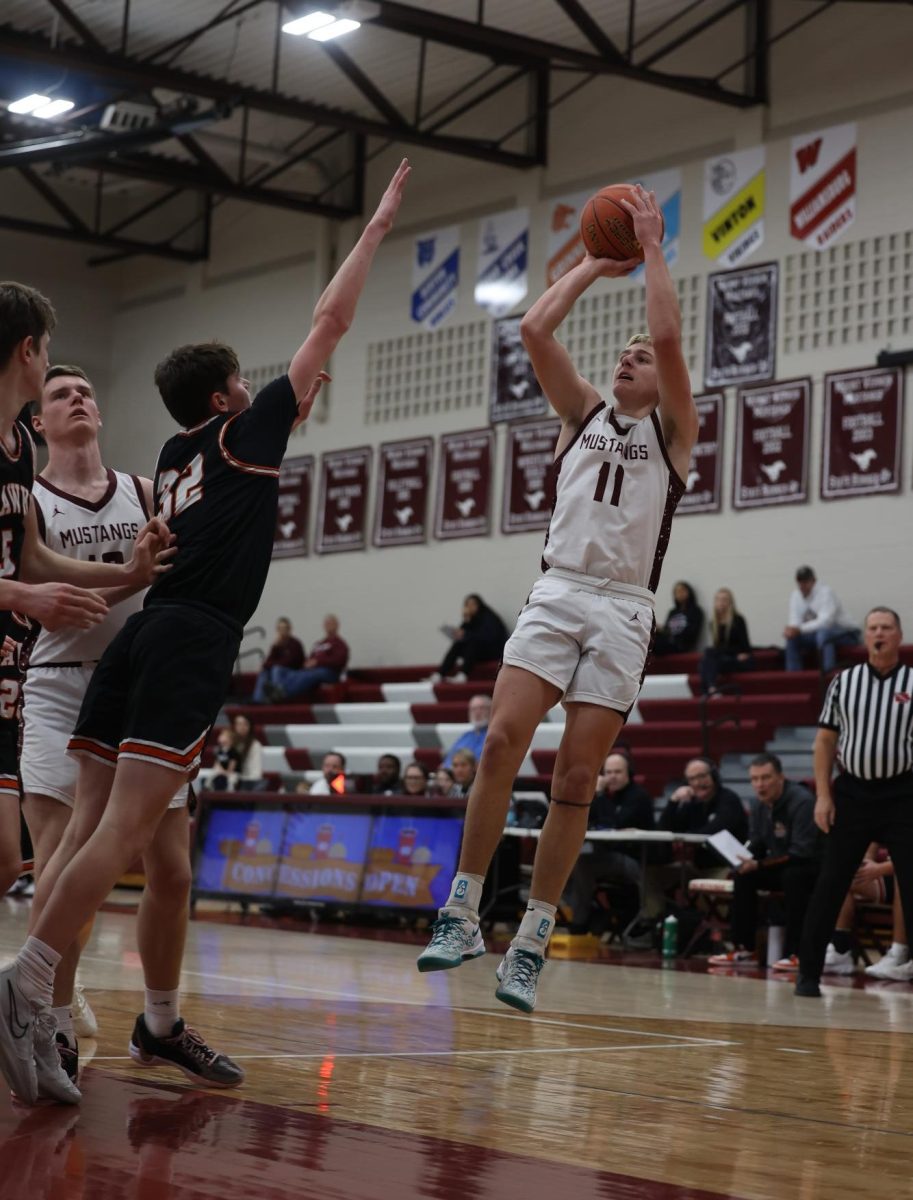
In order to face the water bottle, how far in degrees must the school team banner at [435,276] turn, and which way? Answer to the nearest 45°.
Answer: approximately 45° to its left

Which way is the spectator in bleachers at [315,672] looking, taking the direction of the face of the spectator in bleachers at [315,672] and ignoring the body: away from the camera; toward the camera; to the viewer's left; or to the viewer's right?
toward the camera

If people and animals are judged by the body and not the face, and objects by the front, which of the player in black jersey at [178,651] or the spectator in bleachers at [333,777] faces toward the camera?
the spectator in bleachers

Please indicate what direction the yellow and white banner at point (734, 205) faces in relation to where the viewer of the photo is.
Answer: facing the viewer and to the left of the viewer

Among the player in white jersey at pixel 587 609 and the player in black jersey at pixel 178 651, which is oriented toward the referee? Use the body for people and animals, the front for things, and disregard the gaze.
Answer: the player in black jersey

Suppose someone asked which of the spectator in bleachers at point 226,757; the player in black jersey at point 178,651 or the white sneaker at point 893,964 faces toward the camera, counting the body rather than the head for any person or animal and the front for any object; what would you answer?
the spectator in bleachers

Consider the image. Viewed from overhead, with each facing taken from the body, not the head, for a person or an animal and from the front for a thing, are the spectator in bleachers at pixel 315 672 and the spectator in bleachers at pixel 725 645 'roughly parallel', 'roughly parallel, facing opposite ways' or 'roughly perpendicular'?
roughly parallel

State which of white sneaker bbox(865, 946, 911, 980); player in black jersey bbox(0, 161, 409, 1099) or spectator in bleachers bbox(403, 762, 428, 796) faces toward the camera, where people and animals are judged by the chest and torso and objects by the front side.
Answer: the spectator in bleachers

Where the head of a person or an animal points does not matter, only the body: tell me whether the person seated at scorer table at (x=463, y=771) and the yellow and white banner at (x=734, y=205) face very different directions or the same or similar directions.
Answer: same or similar directions

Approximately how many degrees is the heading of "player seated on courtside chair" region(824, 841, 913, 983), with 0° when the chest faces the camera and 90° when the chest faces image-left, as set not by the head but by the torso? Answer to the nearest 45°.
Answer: approximately 45°

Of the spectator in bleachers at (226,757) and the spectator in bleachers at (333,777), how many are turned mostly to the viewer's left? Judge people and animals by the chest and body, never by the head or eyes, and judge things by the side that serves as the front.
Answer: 0

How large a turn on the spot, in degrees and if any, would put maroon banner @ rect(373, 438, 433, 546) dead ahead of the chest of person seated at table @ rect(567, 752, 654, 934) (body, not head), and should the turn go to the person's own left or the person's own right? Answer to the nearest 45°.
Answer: approximately 135° to the person's own right

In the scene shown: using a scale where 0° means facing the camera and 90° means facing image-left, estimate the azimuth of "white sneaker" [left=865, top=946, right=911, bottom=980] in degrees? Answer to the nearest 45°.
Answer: approximately 90°

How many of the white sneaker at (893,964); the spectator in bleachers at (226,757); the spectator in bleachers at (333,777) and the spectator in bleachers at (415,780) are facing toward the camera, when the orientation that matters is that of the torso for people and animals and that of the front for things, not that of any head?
3

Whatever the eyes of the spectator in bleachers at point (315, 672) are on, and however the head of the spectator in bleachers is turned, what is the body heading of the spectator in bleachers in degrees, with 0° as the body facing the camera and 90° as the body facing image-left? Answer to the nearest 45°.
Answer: approximately 45°
